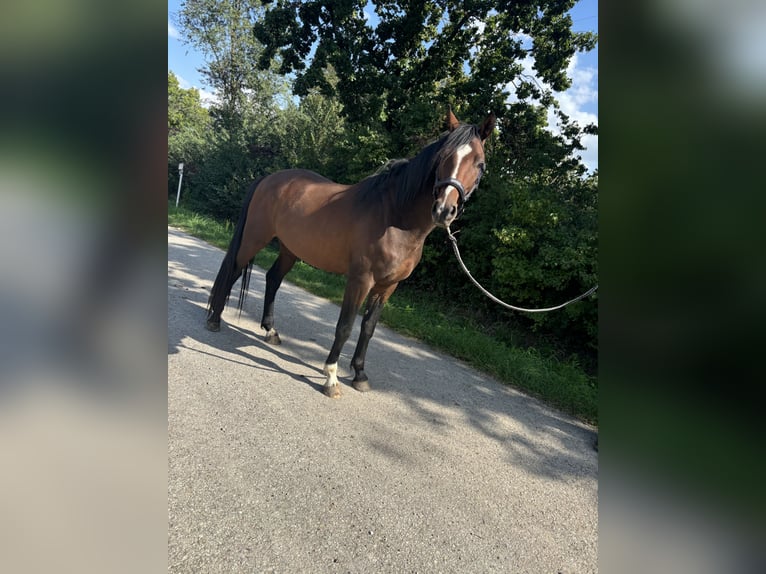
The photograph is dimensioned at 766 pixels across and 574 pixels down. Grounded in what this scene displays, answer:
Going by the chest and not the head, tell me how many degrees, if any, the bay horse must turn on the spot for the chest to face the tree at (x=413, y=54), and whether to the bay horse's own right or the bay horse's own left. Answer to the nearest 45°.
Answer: approximately 135° to the bay horse's own left

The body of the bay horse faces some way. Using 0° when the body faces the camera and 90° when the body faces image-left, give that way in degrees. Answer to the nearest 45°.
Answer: approximately 315°

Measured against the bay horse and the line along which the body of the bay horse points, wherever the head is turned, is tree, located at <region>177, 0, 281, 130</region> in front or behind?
behind
